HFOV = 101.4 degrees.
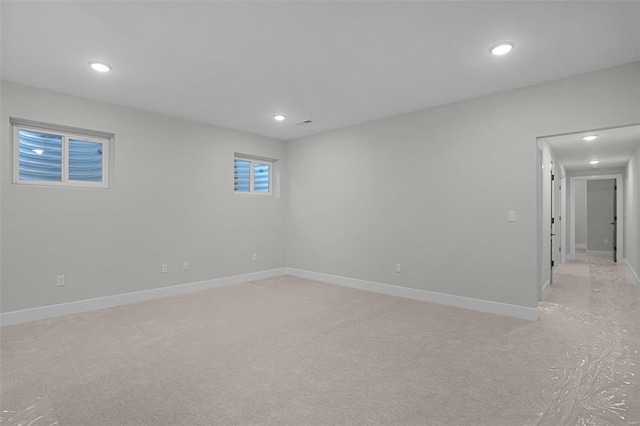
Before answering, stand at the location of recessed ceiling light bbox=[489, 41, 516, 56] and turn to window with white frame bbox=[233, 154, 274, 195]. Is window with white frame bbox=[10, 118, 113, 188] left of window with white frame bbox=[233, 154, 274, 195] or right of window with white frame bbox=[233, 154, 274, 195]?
left

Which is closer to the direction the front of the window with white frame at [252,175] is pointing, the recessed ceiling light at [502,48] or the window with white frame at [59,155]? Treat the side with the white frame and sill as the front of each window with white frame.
the recessed ceiling light

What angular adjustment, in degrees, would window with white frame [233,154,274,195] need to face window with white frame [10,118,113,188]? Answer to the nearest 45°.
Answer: approximately 90° to its right

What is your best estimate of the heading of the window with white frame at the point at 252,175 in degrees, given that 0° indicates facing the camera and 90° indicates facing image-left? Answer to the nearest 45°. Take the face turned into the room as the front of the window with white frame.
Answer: approximately 315°

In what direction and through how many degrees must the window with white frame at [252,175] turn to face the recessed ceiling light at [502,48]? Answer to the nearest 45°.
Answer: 0° — it already faces it

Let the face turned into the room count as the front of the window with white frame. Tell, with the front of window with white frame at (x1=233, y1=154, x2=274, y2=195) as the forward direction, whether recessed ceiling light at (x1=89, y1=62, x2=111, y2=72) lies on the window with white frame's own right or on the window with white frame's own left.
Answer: on the window with white frame's own right
